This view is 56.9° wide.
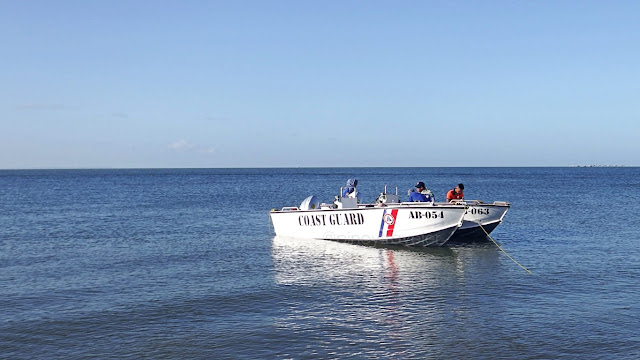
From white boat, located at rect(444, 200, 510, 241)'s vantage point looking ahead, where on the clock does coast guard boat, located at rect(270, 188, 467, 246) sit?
The coast guard boat is roughly at 5 o'clock from the white boat.

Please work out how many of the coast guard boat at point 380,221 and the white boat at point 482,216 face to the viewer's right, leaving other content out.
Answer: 2

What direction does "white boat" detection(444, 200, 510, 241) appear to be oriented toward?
to the viewer's right

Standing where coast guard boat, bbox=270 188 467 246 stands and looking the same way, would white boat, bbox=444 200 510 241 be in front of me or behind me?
in front

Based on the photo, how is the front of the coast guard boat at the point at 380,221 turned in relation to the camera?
facing to the right of the viewer

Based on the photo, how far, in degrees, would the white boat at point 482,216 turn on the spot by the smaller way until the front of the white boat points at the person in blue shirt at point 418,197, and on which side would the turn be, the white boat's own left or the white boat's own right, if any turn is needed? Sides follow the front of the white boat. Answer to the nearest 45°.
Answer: approximately 135° to the white boat's own right
